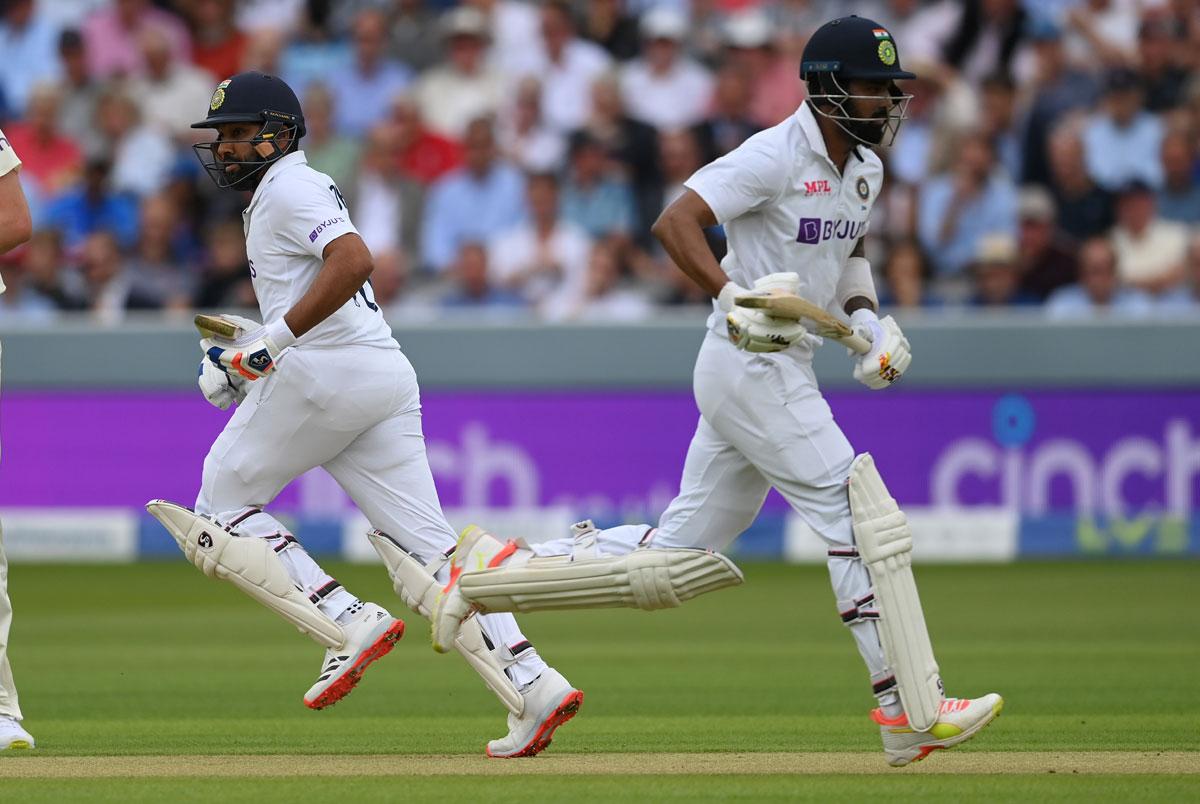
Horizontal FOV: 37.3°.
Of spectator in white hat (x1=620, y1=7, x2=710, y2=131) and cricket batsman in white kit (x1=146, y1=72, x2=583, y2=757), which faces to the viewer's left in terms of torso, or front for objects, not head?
the cricket batsman in white kit

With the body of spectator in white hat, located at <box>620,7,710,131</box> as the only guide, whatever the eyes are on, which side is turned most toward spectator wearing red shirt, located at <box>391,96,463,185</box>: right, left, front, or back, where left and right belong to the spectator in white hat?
right

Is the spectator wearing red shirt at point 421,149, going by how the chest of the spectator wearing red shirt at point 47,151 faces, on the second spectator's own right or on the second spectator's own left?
on the second spectator's own left

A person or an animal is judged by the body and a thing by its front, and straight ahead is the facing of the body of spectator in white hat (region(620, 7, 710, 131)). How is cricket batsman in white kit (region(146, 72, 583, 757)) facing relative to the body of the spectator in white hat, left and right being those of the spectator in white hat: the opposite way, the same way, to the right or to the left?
to the right

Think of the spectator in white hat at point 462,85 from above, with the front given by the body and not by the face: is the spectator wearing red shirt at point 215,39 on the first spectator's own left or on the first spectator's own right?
on the first spectator's own right

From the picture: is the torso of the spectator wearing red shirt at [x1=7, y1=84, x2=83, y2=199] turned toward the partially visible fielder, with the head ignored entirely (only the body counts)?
yes

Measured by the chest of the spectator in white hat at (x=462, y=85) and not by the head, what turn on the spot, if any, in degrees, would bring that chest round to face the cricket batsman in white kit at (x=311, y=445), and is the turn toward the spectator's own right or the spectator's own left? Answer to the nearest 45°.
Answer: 0° — they already face them

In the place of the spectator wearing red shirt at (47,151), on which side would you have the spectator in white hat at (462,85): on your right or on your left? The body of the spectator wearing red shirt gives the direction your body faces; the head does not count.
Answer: on your left

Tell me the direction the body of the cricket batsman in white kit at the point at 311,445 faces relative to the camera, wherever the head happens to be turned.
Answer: to the viewer's left

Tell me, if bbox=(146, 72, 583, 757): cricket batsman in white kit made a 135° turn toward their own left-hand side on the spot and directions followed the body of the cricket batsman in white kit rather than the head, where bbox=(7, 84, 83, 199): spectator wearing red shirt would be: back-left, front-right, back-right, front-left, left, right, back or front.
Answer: back-left

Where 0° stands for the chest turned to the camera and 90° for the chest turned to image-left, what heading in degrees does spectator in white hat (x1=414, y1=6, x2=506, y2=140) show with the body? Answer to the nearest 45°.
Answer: approximately 0°

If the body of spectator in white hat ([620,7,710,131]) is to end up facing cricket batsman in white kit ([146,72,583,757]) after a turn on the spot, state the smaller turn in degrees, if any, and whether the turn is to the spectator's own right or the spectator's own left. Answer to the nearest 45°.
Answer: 0° — they already face them

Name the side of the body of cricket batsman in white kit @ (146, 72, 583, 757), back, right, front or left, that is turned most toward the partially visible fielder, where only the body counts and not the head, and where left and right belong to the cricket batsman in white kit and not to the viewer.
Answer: front
